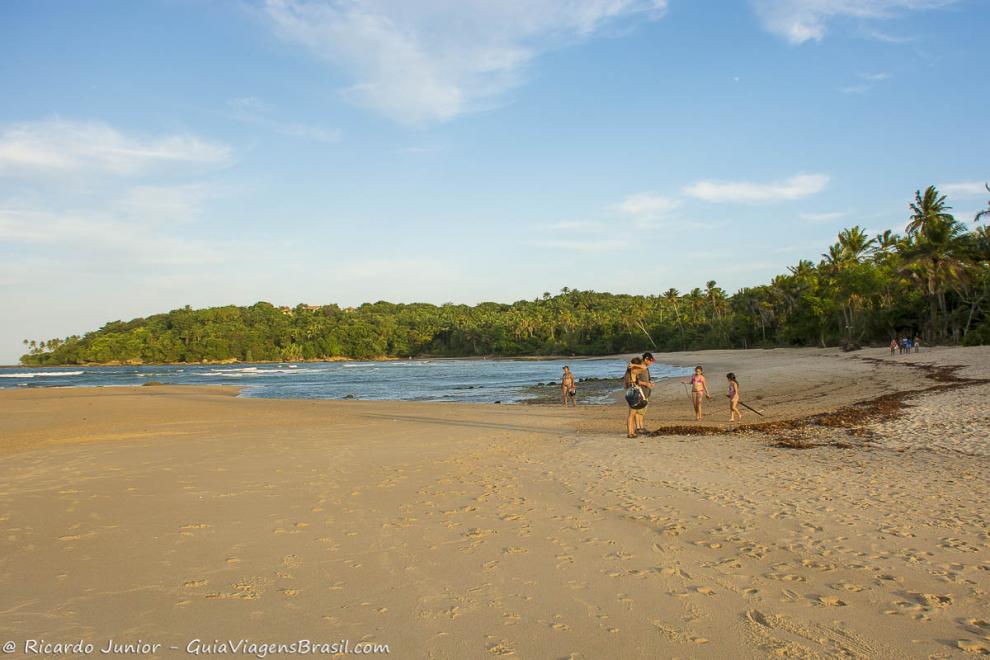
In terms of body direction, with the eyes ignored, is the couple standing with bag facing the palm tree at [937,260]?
no
